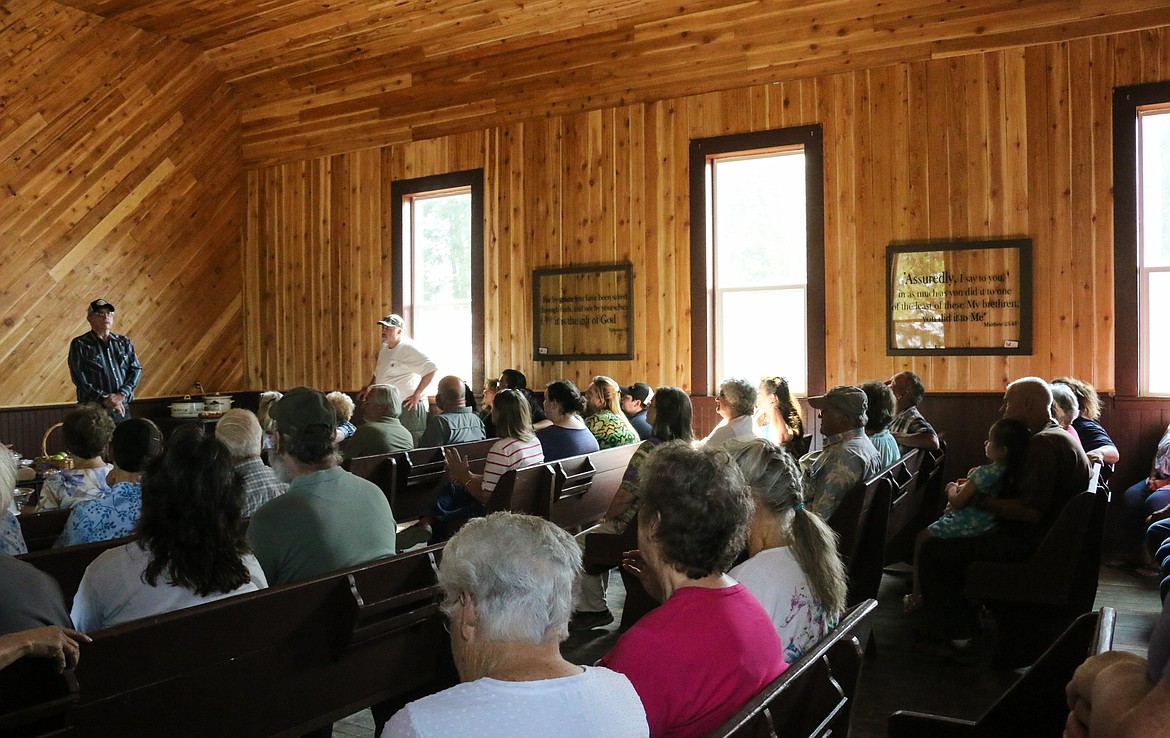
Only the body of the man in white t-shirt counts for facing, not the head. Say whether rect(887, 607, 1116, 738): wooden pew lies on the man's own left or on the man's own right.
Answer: on the man's own left

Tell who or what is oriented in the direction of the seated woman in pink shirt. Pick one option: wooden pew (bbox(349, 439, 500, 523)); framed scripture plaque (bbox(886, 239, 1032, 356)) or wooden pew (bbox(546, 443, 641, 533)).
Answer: the framed scripture plaque

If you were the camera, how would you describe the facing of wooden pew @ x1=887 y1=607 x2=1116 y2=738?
facing to the left of the viewer

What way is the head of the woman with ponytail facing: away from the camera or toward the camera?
away from the camera

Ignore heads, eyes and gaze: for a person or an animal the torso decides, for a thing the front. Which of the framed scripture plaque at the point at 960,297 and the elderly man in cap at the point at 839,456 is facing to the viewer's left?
the elderly man in cap

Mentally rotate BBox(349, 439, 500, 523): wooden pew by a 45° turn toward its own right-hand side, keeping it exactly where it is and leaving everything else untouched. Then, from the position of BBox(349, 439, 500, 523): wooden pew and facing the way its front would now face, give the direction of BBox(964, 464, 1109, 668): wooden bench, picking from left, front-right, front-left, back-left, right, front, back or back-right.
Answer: back-right

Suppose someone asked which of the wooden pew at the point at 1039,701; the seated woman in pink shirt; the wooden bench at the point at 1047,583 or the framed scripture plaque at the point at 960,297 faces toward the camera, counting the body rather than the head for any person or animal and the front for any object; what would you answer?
the framed scripture plaque

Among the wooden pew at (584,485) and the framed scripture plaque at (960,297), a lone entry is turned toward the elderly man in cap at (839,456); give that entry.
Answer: the framed scripture plaque

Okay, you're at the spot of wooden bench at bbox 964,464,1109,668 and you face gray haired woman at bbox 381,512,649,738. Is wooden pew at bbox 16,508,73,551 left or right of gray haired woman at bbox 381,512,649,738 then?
right

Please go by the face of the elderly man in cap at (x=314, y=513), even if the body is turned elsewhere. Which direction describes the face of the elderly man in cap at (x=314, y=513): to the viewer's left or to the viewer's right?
to the viewer's left

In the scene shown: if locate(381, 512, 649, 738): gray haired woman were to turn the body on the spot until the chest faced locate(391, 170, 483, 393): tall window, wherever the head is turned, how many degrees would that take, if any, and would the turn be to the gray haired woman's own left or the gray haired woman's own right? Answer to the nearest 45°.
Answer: approximately 45° to the gray haired woman's own right

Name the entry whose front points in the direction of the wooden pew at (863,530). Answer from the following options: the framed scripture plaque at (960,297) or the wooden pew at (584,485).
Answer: the framed scripture plaque

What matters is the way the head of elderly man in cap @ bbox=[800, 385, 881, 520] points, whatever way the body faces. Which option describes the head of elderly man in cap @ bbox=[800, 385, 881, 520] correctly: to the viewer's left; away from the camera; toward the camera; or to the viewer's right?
to the viewer's left

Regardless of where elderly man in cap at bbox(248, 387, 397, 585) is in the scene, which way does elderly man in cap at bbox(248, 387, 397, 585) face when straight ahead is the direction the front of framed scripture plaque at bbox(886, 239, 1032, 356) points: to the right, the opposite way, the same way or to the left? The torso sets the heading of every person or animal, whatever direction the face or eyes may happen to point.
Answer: to the right
